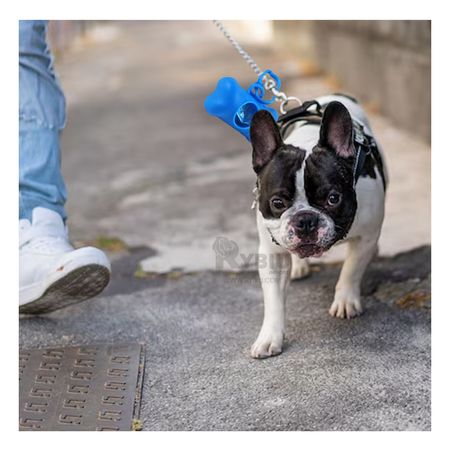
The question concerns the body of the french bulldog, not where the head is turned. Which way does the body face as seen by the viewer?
toward the camera
